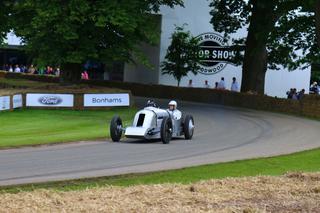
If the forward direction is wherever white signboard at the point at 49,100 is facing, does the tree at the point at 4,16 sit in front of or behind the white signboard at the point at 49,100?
behind

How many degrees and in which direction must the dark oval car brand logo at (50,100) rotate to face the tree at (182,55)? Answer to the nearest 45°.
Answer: approximately 135° to its left

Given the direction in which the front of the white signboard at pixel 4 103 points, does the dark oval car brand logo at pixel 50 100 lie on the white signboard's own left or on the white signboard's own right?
on the white signboard's own left

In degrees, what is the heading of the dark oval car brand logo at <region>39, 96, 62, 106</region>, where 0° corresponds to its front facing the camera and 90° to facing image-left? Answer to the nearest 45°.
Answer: approximately 0°

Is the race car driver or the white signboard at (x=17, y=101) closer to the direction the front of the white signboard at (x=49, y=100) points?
the race car driver

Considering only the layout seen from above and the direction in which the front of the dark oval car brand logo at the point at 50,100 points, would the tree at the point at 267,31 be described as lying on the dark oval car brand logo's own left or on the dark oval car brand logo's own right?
on the dark oval car brand logo's own left

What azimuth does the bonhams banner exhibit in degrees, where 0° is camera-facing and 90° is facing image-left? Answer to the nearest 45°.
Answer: approximately 0°
